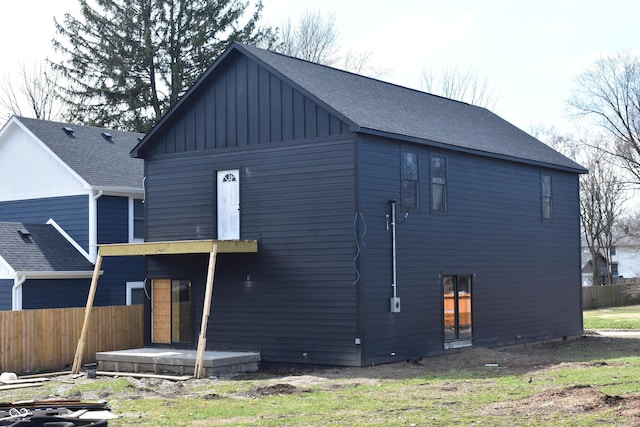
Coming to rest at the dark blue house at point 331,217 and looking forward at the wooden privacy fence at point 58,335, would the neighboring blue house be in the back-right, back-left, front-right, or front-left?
front-right

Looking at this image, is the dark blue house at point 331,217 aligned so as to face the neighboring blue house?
no

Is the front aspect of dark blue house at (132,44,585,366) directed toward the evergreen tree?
no
